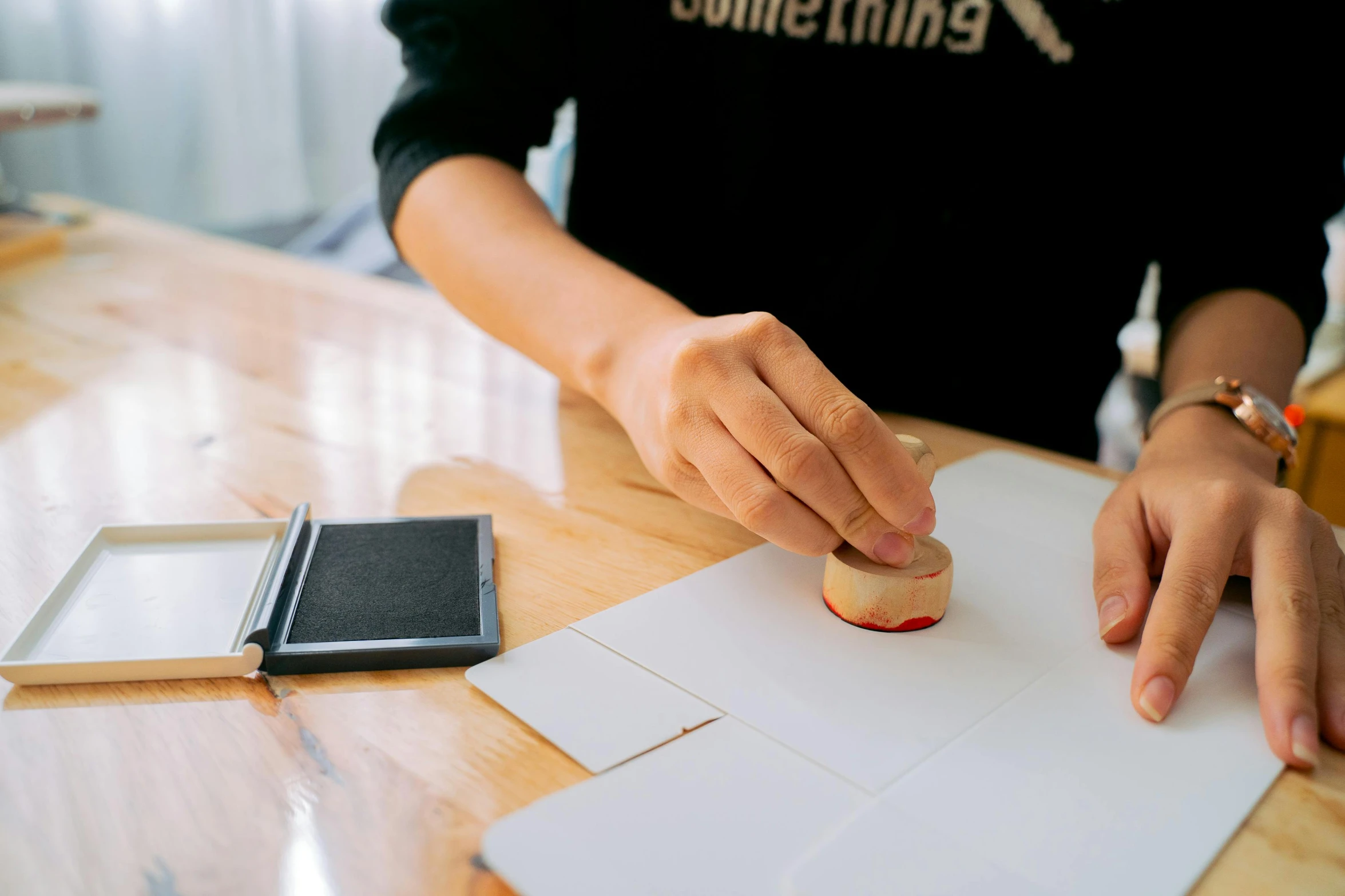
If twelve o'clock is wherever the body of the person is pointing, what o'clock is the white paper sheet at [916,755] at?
The white paper sheet is roughly at 12 o'clock from the person.
